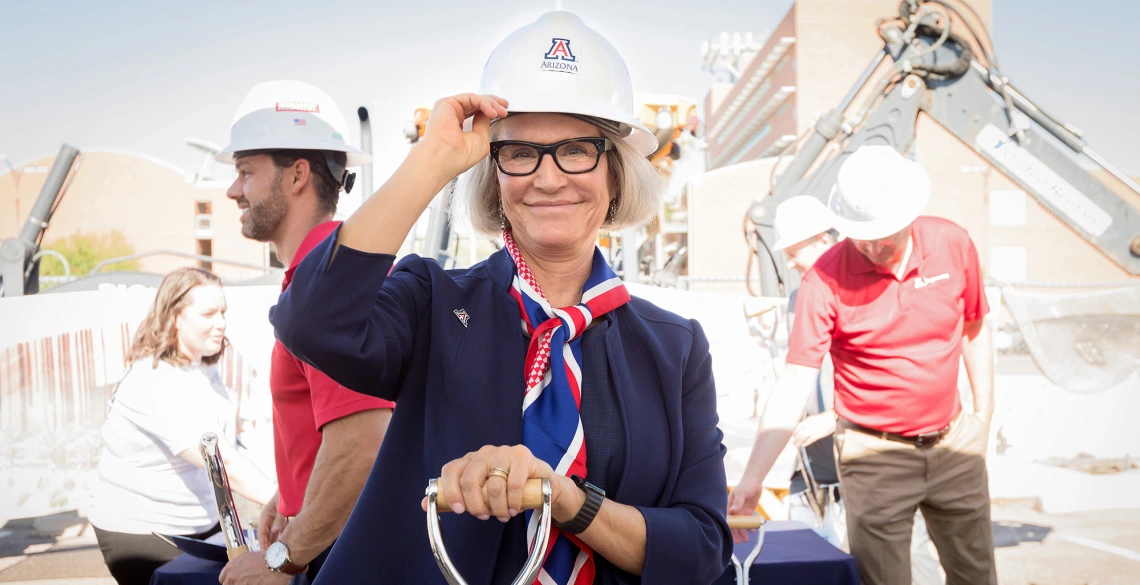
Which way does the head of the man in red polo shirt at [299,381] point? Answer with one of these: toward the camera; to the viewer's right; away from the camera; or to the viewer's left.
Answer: to the viewer's left

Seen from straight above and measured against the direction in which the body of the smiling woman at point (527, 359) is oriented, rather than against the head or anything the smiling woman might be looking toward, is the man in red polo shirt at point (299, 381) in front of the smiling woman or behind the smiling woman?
behind

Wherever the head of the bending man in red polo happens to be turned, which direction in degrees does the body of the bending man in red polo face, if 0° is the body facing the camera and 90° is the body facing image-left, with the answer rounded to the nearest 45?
approximately 0°

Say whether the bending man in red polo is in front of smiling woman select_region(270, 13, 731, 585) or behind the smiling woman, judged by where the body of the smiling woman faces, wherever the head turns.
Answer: behind

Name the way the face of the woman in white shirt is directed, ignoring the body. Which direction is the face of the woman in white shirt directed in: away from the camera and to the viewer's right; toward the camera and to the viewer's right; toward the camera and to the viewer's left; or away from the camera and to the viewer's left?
toward the camera and to the viewer's right

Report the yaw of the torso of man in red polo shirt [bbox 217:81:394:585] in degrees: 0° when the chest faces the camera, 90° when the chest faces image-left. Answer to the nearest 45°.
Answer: approximately 90°

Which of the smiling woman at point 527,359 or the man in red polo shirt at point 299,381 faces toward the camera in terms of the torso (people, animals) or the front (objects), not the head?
the smiling woman

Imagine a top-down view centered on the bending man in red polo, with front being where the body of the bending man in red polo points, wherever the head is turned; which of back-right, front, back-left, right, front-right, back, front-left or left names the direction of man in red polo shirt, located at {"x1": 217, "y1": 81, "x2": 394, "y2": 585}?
front-right

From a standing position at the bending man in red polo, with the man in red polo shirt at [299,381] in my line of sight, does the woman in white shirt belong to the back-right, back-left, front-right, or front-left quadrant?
front-right

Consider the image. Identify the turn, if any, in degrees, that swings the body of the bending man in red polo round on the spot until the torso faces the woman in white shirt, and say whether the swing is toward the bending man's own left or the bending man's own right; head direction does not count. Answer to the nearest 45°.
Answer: approximately 90° to the bending man's own right

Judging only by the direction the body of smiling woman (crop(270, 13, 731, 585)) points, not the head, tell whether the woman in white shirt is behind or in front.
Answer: behind

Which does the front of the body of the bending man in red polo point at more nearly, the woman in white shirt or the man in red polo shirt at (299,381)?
the man in red polo shirt

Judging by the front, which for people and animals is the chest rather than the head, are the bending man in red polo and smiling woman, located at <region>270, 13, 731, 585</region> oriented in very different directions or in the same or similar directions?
same or similar directions

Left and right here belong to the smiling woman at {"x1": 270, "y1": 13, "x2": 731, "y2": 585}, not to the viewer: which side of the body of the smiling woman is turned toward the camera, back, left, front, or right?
front
